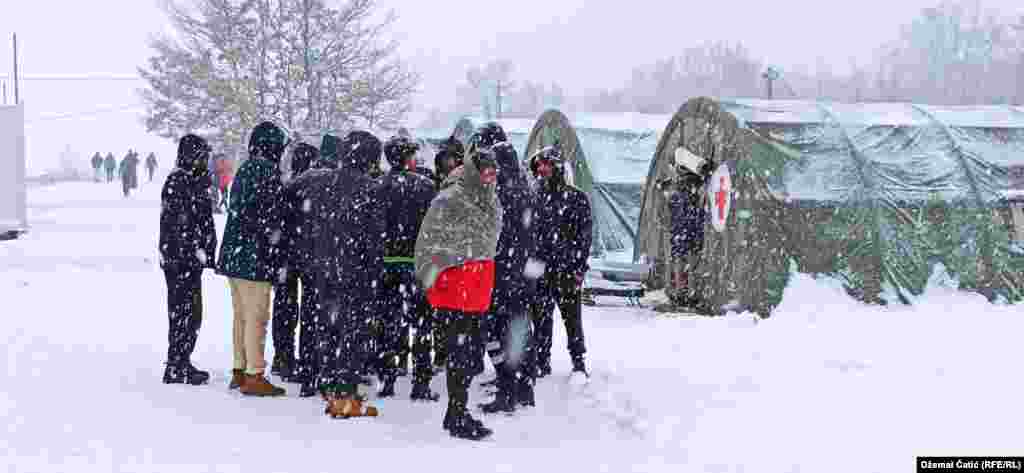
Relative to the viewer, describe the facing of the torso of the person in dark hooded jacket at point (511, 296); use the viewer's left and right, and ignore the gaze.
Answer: facing to the left of the viewer

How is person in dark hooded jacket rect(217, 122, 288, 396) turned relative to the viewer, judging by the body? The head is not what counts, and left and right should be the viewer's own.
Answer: facing to the right of the viewer

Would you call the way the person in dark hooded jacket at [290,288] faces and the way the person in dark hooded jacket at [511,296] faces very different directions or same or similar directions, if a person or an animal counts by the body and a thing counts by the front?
very different directions

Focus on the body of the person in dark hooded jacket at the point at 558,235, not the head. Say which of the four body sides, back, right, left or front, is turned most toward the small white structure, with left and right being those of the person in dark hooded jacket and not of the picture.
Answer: right

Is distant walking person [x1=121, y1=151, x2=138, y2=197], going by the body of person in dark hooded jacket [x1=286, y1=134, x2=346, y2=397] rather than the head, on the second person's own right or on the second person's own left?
on the second person's own left

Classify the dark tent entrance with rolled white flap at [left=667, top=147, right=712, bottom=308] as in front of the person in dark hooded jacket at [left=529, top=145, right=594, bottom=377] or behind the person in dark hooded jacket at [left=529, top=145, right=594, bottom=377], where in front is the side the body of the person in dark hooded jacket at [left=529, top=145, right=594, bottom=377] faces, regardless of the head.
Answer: behind

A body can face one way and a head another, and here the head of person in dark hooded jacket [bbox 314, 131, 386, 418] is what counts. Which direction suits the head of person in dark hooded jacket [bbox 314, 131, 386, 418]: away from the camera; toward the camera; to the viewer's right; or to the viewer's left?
away from the camera

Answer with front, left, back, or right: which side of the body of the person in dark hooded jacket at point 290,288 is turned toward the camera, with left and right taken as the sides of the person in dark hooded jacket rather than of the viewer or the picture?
right

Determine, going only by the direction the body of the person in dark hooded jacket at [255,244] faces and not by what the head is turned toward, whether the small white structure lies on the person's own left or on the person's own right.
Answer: on the person's own left

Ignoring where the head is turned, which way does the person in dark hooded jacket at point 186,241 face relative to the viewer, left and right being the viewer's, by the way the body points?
facing to the right of the viewer

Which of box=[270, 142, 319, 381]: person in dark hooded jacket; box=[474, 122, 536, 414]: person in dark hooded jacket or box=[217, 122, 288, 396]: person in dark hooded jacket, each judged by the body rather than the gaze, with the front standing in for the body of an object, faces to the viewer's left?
box=[474, 122, 536, 414]: person in dark hooded jacket
